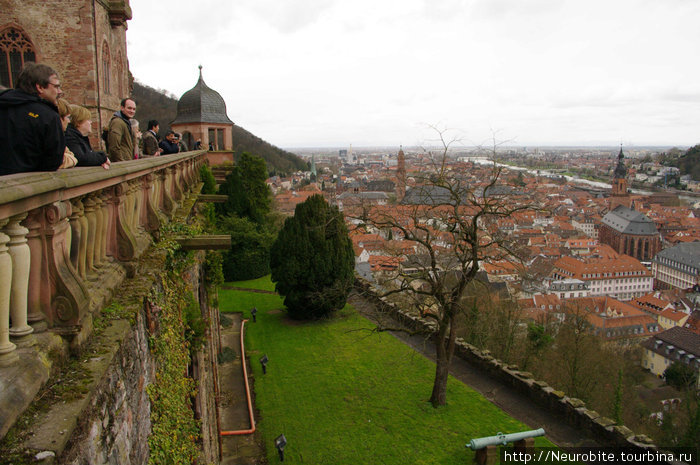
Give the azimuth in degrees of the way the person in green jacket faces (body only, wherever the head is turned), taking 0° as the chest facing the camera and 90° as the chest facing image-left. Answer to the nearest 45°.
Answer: approximately 315°

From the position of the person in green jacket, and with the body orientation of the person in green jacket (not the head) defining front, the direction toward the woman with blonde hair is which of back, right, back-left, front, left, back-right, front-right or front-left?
front-right

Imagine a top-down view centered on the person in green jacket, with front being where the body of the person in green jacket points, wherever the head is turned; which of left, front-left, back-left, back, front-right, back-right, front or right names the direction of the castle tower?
back-left

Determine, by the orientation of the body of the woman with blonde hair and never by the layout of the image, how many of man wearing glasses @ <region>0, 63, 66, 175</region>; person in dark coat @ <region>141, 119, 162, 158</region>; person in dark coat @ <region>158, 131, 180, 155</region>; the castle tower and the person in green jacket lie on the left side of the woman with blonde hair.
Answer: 4

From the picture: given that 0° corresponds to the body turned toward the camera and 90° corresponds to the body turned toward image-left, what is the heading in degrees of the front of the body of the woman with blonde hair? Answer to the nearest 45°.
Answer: approximately 270°

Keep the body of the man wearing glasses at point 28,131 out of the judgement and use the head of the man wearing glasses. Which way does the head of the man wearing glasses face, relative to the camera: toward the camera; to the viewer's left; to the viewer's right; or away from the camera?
to the viewer's right
